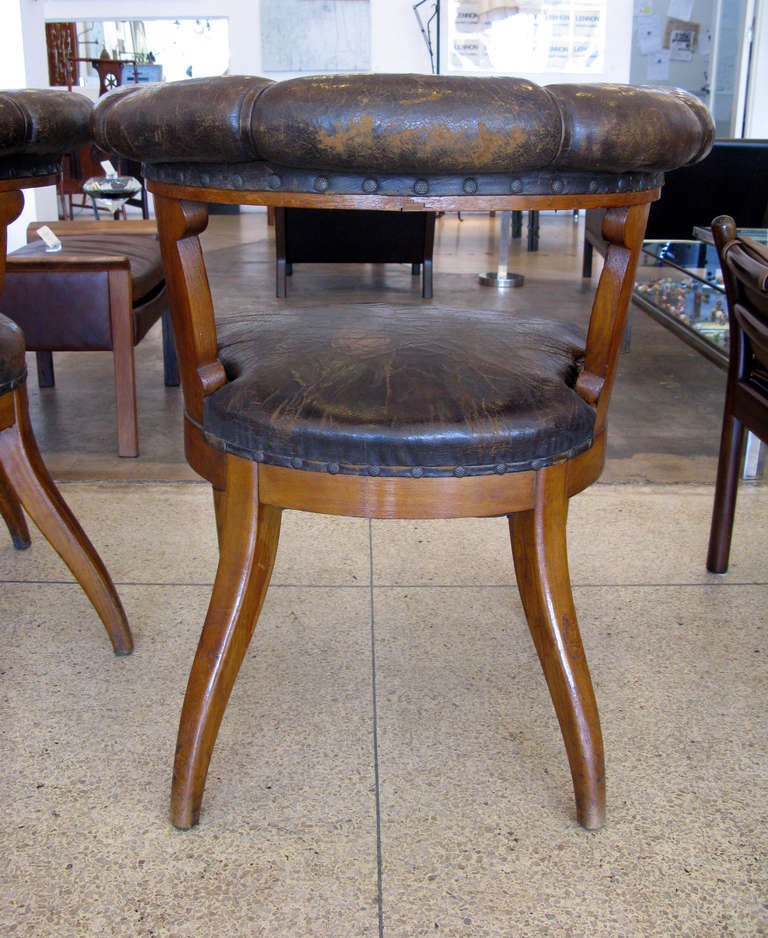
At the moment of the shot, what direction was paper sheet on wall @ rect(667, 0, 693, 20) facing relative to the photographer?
facing the viewer

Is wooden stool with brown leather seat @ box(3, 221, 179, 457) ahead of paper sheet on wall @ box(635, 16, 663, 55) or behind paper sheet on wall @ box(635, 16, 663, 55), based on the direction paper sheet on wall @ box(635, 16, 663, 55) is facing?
ahead

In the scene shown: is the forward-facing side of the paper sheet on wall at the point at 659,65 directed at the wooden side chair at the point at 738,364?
yes

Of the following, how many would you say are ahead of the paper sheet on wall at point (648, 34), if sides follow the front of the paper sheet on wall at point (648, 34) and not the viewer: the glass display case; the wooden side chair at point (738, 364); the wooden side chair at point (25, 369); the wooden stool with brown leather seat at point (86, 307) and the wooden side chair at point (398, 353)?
5

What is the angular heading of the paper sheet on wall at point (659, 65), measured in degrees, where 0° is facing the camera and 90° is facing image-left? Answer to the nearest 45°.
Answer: approximately 0°

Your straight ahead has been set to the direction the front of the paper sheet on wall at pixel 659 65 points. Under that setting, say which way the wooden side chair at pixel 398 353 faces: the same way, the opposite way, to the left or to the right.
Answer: the opposite way

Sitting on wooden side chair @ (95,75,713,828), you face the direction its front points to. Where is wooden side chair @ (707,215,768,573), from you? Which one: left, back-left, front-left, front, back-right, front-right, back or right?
front-right

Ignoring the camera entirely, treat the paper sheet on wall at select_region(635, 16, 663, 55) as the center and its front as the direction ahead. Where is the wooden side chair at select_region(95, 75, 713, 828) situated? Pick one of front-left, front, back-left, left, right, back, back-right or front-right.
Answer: front

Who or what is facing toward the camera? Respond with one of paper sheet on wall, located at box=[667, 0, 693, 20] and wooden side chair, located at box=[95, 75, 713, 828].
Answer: the paper sheet on wall

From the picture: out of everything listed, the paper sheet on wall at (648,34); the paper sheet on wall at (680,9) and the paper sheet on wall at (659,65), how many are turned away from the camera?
0

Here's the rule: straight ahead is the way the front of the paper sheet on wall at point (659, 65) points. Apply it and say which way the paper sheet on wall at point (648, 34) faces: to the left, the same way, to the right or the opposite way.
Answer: the same way

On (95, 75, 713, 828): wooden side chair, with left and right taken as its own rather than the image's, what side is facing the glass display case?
front

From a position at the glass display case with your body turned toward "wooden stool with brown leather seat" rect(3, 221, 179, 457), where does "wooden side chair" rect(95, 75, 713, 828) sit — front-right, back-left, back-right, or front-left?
front-left
